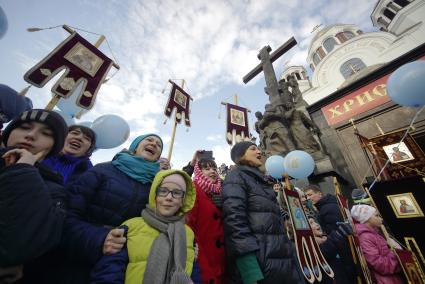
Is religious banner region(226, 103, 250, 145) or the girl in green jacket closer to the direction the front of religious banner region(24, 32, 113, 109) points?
the girl in green jacket

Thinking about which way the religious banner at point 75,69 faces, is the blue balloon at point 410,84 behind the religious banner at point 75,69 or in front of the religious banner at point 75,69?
in front

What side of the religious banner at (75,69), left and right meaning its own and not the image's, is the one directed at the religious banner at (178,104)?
left

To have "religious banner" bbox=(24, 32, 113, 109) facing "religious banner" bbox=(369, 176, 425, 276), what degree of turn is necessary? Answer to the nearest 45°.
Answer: approximately 45° to its left

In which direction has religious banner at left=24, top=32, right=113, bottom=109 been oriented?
toward the camera

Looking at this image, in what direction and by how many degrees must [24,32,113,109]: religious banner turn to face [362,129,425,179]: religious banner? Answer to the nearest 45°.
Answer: approximately 45° to its left

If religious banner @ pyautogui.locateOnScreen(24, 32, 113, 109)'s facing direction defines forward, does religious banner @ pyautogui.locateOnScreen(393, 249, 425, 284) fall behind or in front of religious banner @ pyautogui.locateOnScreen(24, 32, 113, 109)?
in front
